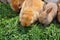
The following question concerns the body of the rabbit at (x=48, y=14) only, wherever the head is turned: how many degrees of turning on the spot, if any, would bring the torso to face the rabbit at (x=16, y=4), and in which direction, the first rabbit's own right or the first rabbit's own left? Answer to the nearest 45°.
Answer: approximately 45° to the first rabbit's own right

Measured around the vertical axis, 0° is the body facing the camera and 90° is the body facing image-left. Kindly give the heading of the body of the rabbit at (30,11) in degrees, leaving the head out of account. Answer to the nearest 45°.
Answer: approximately 45°

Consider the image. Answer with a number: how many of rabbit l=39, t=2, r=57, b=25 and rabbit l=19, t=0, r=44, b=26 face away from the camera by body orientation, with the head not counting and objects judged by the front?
0

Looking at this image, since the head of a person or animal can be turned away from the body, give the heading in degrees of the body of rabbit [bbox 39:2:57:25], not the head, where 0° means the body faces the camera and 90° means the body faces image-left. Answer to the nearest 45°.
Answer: approximately 45°

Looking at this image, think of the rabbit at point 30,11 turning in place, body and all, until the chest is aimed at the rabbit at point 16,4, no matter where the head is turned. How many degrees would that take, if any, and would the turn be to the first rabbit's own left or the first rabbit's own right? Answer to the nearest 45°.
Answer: approximately 90° to the first rabbit's own right
